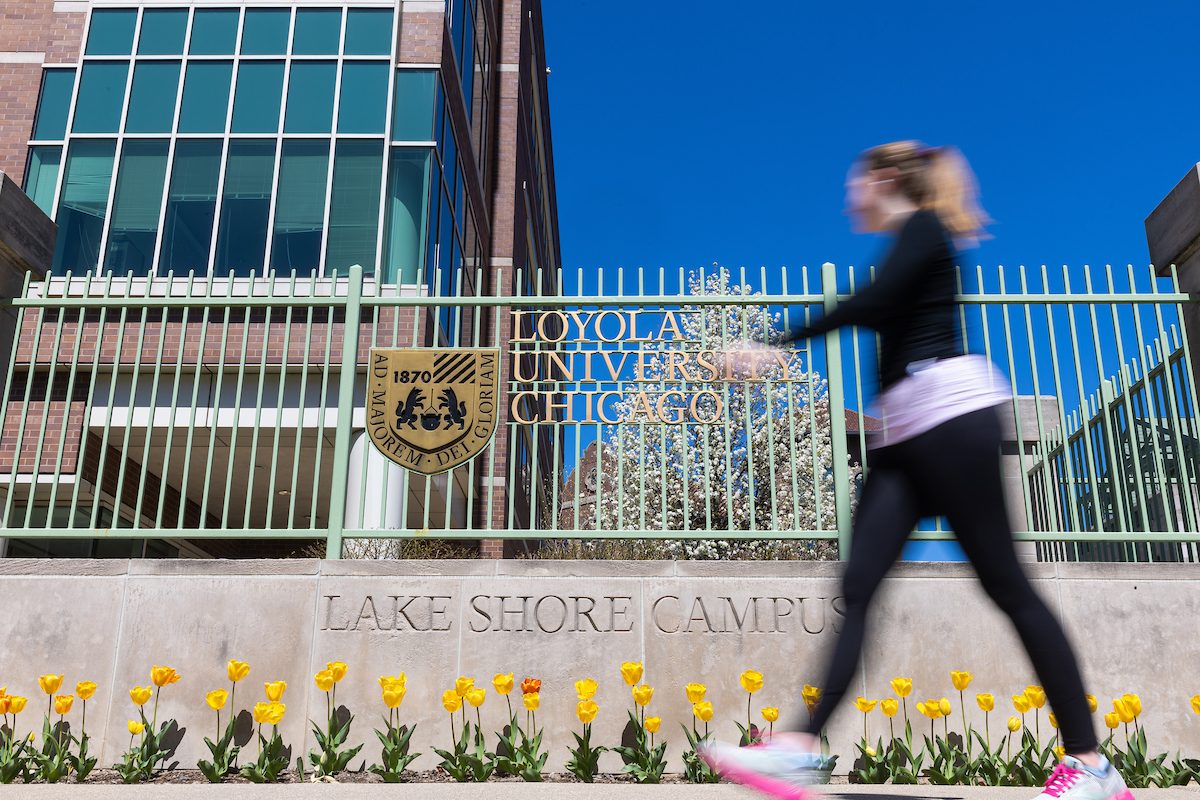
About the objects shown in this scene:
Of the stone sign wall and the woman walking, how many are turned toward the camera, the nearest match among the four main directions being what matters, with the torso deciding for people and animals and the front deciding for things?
1

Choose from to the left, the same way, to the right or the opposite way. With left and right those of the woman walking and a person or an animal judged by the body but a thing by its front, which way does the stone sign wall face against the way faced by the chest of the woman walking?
to the left

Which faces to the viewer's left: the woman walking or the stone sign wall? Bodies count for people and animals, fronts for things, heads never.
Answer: the woman walking

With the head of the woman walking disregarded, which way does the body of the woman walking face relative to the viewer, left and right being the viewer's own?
facing to the left of the viewer

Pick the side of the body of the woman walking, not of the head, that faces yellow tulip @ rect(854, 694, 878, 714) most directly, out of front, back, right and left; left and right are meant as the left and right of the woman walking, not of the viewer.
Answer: right

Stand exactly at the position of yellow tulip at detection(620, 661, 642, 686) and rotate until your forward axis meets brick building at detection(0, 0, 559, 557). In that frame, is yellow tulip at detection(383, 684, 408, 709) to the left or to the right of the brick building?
left

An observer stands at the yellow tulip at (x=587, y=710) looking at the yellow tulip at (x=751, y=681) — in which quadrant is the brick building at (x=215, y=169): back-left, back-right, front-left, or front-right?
back-left

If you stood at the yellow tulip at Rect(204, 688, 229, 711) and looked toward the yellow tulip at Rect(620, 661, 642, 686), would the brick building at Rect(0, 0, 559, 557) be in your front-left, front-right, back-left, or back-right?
back-left

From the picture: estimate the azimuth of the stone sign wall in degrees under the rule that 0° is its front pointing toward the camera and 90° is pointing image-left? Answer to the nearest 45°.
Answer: approximately 0°

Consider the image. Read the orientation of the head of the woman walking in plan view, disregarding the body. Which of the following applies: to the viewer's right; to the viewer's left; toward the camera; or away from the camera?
to the viewer's left

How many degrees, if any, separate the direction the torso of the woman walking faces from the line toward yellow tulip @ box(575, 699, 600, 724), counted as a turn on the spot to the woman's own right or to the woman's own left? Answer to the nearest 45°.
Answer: approximately 45° to the woman's own right

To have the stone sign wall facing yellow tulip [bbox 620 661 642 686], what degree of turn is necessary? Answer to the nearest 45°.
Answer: approximately 45° to its left
